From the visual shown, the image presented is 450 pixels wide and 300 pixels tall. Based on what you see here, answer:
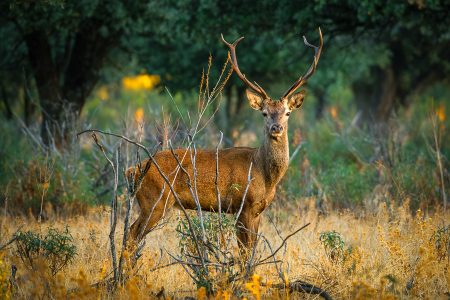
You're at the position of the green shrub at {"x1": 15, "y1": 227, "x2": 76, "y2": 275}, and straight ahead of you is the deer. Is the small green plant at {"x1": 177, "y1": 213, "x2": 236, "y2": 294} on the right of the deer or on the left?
right

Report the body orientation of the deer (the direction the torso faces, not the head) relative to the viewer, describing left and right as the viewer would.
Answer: facing to the right of the viewer

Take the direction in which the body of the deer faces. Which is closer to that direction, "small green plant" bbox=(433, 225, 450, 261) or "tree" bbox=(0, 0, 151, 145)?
the small green plant

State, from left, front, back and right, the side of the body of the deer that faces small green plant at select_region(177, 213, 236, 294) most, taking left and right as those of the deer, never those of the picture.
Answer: right

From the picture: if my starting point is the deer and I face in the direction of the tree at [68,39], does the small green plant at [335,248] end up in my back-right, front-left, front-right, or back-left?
back-right

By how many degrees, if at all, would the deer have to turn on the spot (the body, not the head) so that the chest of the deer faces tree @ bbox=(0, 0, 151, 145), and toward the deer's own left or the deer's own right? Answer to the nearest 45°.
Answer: approximately 135° to the deer's own left

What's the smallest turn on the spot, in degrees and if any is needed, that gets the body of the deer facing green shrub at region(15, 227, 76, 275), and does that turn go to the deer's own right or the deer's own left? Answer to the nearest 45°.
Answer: approximately 135° to the deer's own right

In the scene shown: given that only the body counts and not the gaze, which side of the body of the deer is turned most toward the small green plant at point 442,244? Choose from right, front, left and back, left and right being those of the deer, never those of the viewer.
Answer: front

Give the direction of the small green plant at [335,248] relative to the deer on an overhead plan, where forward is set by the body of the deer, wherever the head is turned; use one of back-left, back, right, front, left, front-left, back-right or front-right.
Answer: front-right

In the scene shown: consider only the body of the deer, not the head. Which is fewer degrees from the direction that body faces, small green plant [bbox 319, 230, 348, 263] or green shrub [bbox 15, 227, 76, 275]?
the small green plant
